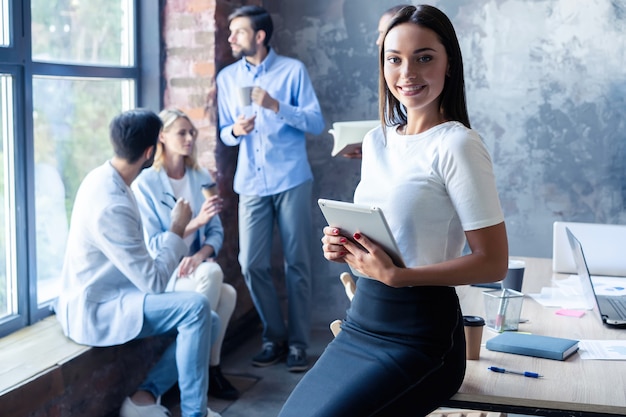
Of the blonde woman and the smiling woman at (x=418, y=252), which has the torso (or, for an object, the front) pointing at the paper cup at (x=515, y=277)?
the blonde woman

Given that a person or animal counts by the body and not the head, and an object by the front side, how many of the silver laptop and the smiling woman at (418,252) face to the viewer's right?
1

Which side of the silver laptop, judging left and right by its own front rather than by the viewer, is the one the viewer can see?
right

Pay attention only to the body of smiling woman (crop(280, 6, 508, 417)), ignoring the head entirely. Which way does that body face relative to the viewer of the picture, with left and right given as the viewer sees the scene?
facing the viewer and to the left of the viewer

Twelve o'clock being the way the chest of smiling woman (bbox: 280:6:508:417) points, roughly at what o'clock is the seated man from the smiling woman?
The seated man is roughly at 3 o'clock from the smiling woman.

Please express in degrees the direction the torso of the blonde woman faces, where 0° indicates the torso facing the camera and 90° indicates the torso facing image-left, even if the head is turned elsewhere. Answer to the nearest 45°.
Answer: approximately 315°

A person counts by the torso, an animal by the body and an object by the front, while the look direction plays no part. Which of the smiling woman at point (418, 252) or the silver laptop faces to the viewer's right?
the silver laptop
